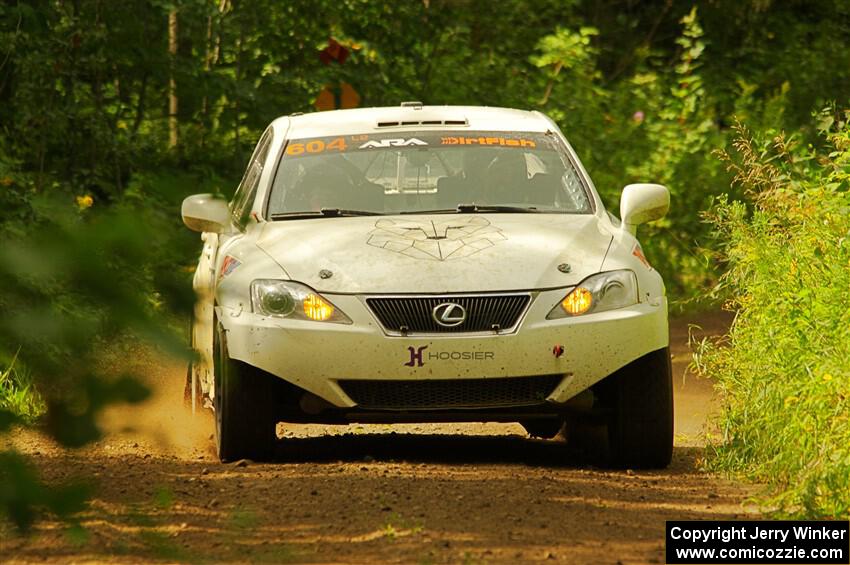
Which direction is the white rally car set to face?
toward the camera

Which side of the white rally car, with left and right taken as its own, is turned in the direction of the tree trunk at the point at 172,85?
back
